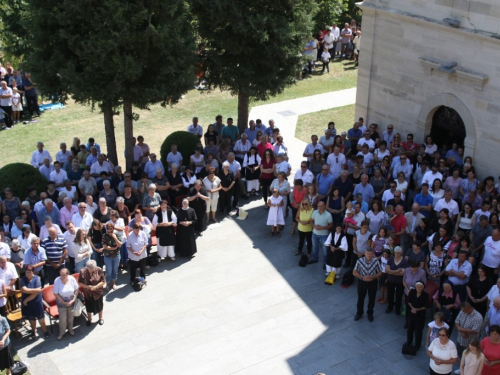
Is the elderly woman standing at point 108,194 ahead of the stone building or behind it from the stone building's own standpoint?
ahead

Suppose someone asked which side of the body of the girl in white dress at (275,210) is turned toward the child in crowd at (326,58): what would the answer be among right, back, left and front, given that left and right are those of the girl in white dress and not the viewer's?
back

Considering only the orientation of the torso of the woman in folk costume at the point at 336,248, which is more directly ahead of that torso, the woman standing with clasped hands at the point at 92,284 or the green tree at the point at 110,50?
the woman standing with clasped hands

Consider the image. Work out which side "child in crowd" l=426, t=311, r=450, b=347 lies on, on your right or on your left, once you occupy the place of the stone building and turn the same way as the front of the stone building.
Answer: on your left

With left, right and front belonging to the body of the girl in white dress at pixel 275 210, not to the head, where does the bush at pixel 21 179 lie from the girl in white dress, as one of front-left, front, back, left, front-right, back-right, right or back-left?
right

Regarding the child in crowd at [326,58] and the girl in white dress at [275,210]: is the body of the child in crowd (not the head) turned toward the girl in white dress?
yes

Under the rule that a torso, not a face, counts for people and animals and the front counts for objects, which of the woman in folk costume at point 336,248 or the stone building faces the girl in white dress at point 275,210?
the stone building

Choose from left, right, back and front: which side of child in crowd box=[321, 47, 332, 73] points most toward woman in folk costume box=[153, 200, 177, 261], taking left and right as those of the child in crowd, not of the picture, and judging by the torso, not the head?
front

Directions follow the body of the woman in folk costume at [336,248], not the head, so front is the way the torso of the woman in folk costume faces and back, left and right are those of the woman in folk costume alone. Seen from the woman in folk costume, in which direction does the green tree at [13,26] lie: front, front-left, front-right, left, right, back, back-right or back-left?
right

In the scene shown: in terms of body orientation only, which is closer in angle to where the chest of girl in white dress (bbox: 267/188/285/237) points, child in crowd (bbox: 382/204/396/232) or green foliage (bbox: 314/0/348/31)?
the child in crowd

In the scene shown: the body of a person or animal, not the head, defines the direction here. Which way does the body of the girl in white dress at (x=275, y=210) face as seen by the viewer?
toward the camera

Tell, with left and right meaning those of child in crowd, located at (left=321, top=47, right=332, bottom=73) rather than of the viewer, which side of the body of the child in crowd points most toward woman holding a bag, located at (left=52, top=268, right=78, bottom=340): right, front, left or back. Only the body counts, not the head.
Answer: front

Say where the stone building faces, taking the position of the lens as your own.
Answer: facing the viewer and to the left of the viewer

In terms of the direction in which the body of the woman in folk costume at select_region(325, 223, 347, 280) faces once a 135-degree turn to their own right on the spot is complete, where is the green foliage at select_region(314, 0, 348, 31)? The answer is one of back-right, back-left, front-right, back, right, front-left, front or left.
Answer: front

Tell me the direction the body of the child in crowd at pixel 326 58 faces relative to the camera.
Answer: toward the camera

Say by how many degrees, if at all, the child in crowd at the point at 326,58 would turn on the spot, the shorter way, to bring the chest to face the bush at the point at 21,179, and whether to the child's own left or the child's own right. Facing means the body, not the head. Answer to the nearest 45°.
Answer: approximately 45° to the child's own right

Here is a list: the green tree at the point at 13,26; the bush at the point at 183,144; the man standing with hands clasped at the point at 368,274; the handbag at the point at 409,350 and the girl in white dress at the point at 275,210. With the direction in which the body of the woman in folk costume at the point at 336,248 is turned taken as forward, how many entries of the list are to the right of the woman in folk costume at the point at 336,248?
3
